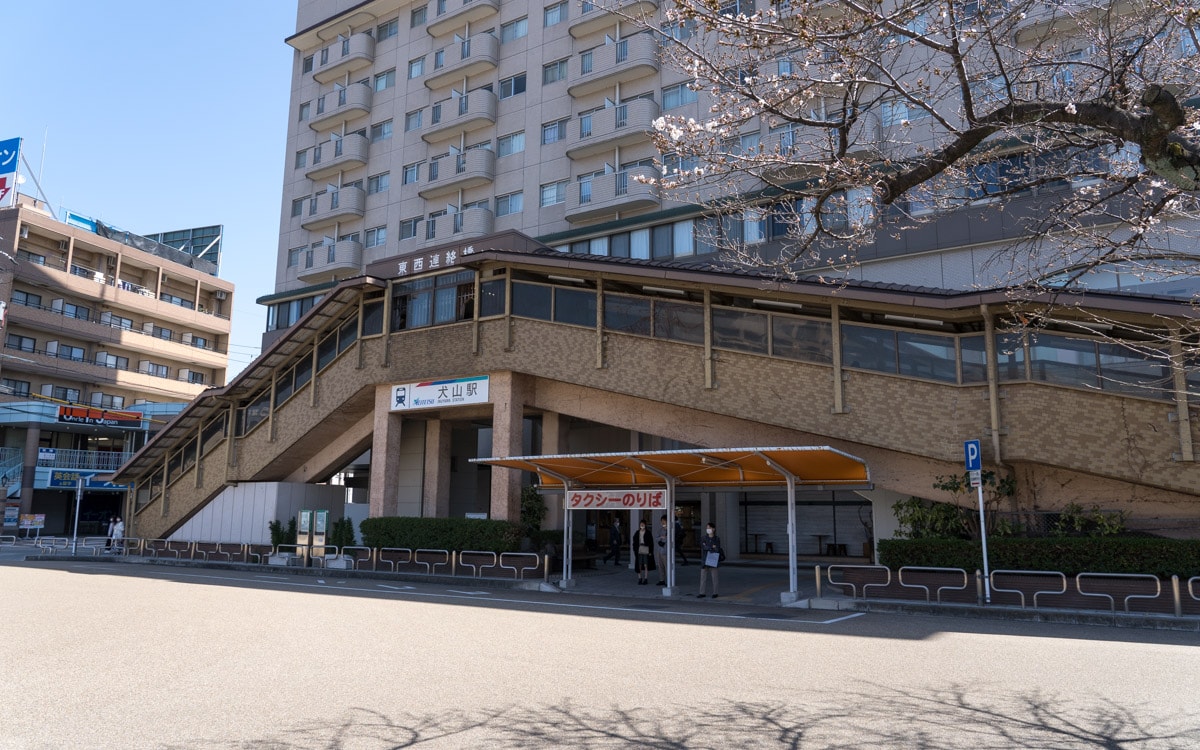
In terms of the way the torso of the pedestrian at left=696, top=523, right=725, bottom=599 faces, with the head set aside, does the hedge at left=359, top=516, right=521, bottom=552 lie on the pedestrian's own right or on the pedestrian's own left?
on the pedestrian's own right

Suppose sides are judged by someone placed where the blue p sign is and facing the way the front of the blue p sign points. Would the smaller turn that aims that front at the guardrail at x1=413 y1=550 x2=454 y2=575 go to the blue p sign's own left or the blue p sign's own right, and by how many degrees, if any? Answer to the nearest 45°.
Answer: approximately 90° to the blue p sign's own right

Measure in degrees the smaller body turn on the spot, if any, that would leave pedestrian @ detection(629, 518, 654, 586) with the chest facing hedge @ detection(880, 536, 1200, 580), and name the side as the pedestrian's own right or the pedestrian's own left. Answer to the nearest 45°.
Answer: approximately 45° to the pedestrian's own left

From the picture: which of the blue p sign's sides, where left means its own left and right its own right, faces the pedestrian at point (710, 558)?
right

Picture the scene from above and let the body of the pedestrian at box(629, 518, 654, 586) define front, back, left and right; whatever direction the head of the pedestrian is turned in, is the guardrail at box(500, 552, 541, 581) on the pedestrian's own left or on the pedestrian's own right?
on the pedestrian's own right

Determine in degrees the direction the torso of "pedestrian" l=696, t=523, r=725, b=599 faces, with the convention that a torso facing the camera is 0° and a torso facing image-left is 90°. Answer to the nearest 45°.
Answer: approximately 0°

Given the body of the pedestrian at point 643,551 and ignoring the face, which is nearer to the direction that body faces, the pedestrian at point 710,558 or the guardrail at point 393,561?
the pedestrian
